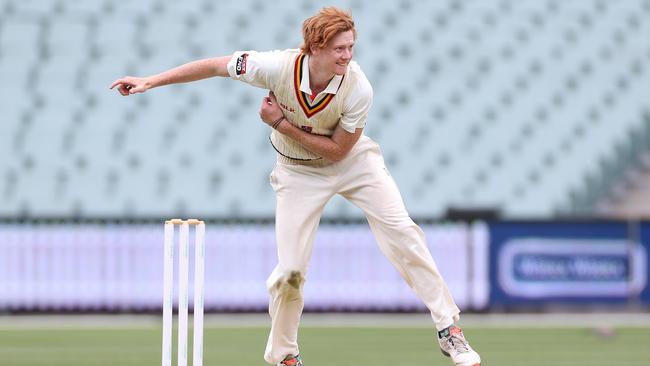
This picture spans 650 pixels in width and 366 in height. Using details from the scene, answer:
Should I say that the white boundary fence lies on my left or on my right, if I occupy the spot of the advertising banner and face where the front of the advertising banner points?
on my right

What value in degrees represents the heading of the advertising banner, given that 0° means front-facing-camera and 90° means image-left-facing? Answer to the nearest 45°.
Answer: approximately 0°
